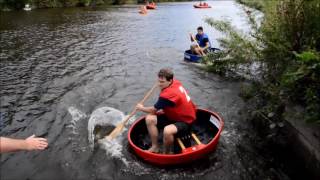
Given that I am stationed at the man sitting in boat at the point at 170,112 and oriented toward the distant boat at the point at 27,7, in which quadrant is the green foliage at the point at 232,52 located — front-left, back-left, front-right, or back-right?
front-right

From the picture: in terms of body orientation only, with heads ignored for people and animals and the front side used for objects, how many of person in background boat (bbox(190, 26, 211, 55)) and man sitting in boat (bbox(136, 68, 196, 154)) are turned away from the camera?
0

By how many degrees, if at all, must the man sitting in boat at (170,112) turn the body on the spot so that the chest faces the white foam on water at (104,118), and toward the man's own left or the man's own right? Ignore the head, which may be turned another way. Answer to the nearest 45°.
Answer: approximately 45° to the man's own right

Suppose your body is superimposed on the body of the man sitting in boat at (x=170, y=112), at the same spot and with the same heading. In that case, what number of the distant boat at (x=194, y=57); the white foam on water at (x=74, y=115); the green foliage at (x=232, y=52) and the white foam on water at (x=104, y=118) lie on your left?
0

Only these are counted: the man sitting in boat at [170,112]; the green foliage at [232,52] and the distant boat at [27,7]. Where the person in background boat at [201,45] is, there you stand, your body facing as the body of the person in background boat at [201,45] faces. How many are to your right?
1

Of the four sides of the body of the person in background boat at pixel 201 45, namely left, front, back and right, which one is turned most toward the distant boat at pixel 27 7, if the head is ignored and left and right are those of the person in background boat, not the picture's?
right

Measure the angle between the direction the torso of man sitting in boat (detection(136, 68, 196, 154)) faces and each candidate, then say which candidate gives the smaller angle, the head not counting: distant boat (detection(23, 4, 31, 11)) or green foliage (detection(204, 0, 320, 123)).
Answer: the distant boat

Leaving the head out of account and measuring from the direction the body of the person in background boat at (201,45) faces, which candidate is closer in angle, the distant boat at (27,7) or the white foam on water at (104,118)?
the white foam on water

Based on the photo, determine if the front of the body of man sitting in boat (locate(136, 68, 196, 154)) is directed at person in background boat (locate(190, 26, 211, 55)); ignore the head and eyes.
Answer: no

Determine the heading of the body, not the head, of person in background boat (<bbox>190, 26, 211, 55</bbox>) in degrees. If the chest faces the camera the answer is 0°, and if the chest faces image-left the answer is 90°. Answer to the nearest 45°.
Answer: approximately 45°

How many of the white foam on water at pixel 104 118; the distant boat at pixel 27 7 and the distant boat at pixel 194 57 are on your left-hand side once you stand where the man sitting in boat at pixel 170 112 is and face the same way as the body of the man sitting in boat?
0

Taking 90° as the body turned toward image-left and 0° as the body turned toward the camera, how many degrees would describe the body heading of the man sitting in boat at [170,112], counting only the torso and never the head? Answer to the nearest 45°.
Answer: approximately 90°

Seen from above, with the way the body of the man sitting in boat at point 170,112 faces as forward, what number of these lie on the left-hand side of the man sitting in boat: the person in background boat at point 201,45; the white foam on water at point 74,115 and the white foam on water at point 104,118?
0

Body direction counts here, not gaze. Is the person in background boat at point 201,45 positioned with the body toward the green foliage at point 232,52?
no

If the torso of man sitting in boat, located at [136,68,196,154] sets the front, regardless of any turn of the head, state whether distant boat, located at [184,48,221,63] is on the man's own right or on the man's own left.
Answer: on the man's own right

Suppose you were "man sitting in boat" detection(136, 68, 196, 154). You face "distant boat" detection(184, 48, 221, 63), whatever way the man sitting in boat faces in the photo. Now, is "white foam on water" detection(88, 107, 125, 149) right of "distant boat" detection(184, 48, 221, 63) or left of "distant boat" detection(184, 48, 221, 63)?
left

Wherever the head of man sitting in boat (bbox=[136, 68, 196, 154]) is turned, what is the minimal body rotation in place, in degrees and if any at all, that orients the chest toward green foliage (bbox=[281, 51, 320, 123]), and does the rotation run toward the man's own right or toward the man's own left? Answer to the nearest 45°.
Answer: approximately 180°
